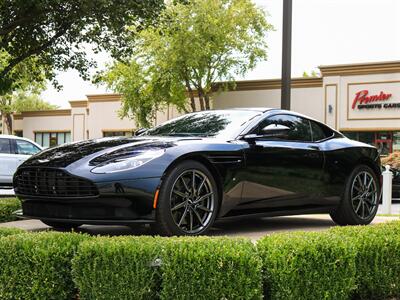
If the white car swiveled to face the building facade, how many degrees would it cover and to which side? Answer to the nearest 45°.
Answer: approximately 45° to its left

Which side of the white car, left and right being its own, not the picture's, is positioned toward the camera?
right

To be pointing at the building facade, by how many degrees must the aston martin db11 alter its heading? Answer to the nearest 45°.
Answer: approximately 135° to its right

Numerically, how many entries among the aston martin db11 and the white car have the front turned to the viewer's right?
1

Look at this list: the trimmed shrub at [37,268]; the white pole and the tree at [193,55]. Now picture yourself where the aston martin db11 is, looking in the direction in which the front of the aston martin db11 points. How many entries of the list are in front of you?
1

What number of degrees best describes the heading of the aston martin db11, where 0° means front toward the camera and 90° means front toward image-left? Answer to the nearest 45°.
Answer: approximately 45°

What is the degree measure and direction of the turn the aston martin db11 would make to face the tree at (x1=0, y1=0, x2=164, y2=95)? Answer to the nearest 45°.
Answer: approximately 90° to its right

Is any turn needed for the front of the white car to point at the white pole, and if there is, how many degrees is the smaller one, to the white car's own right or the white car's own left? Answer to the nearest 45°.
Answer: approximately 45° to the white car's own right

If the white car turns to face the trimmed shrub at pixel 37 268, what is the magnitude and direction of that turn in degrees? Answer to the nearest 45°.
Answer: approximately 90° to its right

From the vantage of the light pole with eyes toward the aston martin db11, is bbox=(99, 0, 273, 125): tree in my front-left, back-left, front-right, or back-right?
back-right

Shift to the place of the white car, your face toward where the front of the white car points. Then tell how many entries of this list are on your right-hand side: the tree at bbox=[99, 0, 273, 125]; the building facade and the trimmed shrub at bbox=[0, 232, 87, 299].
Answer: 1
